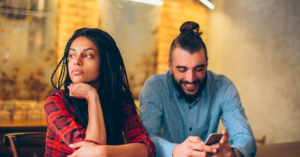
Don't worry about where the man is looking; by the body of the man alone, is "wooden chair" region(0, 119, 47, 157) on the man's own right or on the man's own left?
on the man's own right

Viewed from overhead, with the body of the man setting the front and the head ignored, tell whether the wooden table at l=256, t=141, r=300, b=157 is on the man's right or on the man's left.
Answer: on the man's left

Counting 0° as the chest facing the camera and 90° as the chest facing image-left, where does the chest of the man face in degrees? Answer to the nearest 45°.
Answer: approximately 0°

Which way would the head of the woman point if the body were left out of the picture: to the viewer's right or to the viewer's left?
to the viewer's left

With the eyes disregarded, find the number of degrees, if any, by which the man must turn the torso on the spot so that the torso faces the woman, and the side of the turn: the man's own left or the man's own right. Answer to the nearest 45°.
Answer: approximately 45° to the man's own right
